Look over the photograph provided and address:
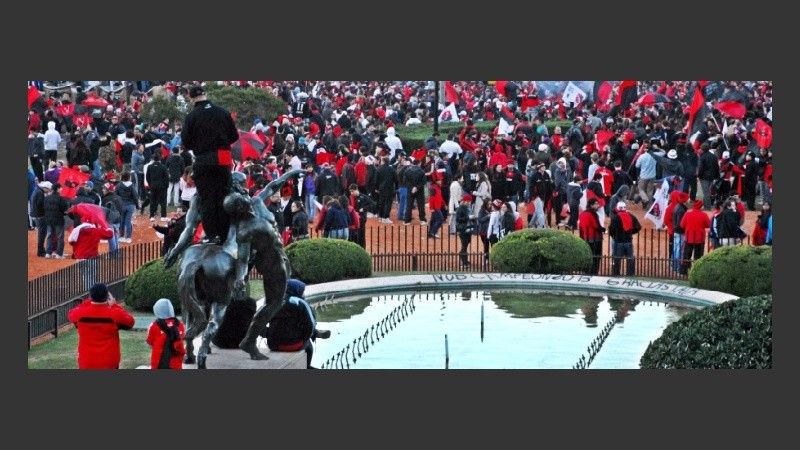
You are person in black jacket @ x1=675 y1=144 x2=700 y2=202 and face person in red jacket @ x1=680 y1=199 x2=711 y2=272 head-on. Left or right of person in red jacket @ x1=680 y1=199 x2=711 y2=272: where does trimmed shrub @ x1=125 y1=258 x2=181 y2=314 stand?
right

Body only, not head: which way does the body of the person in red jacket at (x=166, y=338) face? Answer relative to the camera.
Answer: away from the camera

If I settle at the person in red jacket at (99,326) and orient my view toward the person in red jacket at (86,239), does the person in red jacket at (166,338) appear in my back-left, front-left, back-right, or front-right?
back-right

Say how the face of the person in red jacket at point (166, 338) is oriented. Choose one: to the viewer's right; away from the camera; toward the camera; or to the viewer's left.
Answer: away from the camera

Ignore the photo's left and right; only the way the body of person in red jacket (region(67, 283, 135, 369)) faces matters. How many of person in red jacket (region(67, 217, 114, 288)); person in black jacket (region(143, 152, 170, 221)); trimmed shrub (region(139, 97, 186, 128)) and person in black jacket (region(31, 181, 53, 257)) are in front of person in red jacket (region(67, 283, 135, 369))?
4

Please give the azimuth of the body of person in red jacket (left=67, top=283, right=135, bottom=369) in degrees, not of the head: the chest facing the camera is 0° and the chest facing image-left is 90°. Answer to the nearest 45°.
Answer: approximately 180°

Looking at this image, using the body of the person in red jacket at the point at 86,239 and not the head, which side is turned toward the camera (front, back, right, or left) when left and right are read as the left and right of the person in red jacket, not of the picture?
back

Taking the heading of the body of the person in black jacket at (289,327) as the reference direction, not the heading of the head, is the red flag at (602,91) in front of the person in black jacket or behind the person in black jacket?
in front

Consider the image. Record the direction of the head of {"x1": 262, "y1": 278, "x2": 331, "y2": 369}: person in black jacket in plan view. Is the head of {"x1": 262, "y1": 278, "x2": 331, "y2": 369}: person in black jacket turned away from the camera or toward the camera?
away from the camera
